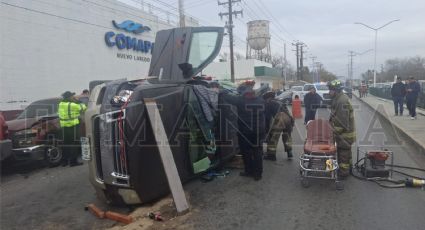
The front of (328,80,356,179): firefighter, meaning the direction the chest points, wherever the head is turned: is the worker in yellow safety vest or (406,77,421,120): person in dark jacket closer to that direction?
the worker in yellow safety vest

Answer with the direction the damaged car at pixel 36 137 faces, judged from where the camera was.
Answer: facing the viewer and to the left of the viewer

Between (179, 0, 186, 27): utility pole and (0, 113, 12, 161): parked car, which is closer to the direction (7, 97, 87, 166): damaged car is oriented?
the parked car

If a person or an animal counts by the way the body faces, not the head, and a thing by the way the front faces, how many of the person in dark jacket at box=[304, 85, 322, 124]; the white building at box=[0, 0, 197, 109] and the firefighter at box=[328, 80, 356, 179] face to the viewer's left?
1

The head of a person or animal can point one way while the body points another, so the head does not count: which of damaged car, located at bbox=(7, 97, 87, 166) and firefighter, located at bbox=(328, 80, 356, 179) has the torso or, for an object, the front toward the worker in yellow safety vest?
the firefighter

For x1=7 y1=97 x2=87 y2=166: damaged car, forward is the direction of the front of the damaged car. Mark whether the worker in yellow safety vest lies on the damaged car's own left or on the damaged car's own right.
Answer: on the damaged car's own left

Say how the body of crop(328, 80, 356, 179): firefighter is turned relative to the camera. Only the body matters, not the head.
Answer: to the viewer's left

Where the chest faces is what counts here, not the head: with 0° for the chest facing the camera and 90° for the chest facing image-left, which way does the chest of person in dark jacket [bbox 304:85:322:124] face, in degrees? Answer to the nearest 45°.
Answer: approximately 0°

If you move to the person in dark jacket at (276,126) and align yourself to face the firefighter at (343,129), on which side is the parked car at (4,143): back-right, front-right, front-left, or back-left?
back-right

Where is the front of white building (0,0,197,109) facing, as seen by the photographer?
facing the viewer and to the right of the viewer

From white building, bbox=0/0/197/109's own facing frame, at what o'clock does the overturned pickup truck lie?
The overturned pickup truck is roughly at 1 o'clock from the white building.

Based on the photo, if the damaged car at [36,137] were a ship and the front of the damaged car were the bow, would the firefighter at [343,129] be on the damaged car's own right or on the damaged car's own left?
on the damaged car's own left
